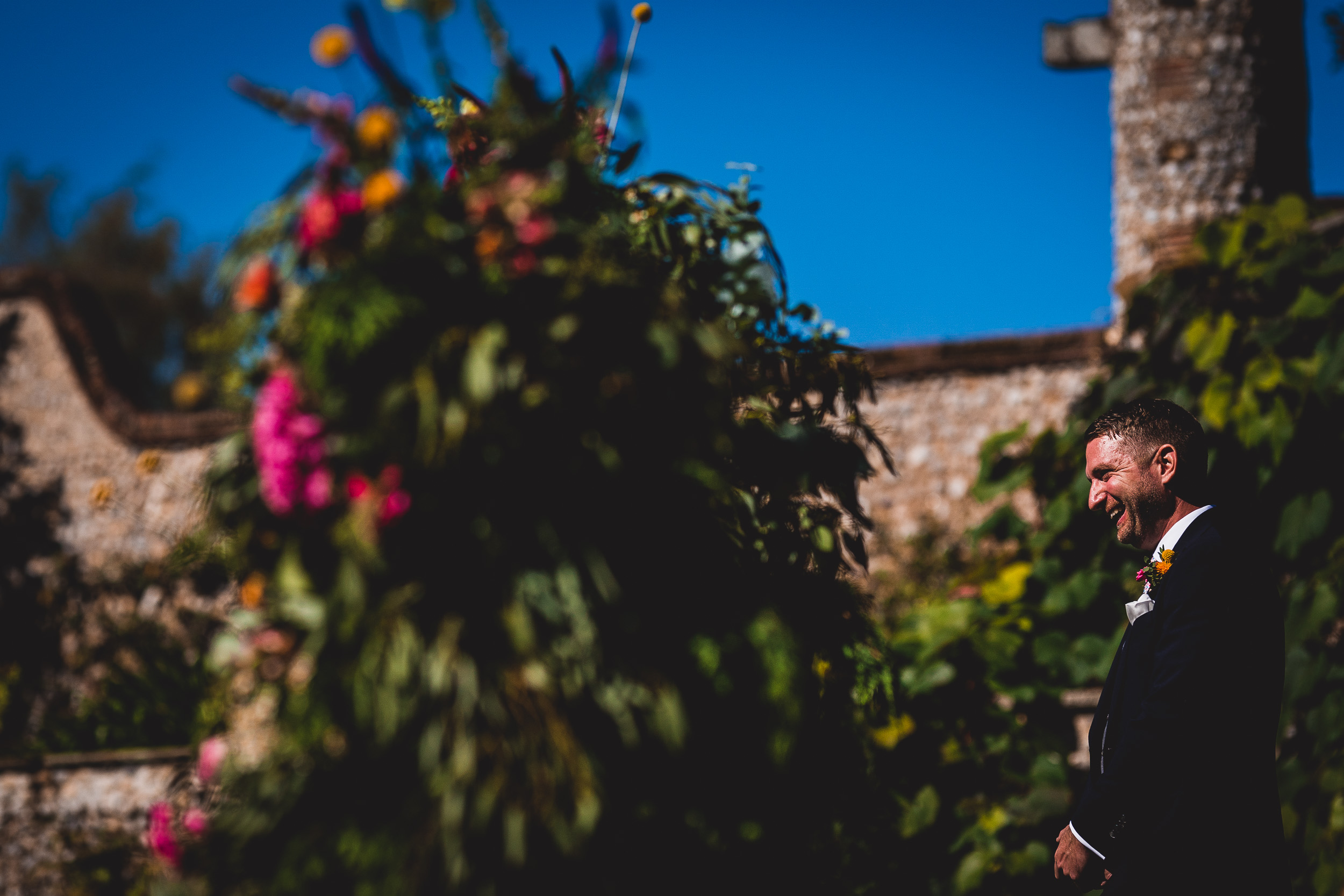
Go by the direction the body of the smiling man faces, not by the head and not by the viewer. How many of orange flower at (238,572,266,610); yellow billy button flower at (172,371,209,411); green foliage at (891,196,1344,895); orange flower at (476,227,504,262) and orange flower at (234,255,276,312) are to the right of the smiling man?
1

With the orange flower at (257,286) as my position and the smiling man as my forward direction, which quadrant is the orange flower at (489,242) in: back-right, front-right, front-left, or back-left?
front-right

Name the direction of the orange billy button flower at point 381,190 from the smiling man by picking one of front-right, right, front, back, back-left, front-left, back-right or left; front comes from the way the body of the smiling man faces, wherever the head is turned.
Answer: front-left

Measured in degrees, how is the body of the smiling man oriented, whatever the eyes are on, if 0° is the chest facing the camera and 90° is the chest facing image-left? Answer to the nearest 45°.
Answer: approximately 90°

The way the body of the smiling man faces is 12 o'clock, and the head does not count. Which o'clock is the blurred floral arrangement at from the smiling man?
The blurred floral arrangement is roughly at 10 o'clock from the smiling man.

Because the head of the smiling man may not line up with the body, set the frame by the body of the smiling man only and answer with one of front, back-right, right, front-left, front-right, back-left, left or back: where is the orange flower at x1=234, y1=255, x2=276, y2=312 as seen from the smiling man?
front-left

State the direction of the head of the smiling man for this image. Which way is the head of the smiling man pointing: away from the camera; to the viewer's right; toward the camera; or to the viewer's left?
to the viewer's left

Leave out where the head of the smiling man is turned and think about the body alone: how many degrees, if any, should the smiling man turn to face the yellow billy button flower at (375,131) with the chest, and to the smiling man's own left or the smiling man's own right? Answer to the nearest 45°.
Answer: approximately 45° to the smiling man's own left
